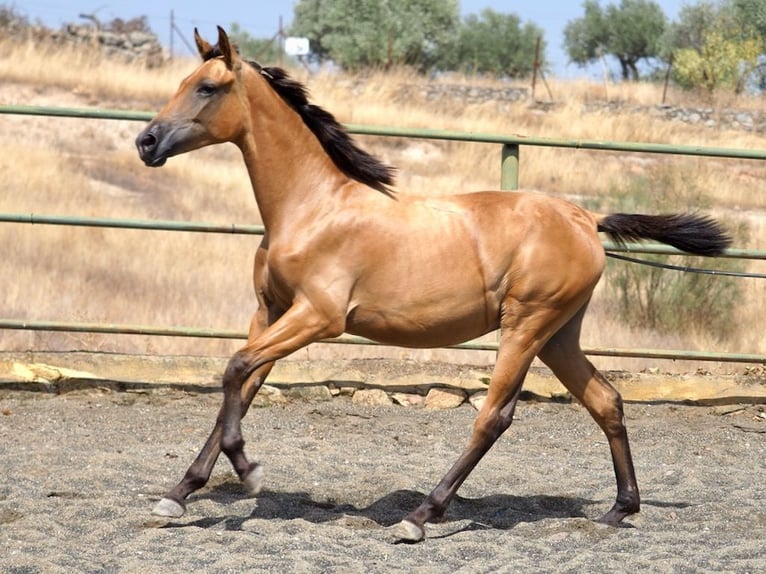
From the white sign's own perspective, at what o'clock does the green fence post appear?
The green fence post is roughly at 12 o'clock from the white sign.

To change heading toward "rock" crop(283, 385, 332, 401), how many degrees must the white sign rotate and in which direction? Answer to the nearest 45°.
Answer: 0° — it already faces it

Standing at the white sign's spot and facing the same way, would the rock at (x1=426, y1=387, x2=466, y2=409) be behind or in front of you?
in front

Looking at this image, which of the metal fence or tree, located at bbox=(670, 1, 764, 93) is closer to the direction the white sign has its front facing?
the metal fence

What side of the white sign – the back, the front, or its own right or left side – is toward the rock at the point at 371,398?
front

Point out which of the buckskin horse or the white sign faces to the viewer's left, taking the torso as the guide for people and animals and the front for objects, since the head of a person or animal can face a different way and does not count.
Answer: the buckskin horse

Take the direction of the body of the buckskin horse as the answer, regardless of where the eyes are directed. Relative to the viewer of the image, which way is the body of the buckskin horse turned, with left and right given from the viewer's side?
facing to the left of the viewer

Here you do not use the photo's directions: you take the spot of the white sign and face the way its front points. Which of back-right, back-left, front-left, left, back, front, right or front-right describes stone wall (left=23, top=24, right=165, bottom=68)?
front-right

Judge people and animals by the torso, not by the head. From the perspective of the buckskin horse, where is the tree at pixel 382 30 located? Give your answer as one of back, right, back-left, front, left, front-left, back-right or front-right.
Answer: right

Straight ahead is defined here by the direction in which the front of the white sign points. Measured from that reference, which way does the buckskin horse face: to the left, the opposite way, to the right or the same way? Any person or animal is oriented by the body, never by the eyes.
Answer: to the right

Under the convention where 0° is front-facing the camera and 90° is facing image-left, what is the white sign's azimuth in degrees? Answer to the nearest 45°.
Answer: approximately 0°

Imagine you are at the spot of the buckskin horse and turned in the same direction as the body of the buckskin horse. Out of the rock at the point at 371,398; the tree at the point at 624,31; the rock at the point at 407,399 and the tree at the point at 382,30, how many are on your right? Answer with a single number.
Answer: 4

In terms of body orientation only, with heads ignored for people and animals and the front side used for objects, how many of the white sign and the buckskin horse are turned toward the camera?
1

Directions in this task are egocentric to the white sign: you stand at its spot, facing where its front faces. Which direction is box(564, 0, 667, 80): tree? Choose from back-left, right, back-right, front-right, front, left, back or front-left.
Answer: back-left

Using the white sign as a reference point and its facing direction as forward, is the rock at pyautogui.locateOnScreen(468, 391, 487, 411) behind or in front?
in front

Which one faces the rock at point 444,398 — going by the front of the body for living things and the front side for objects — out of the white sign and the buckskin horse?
the white sign

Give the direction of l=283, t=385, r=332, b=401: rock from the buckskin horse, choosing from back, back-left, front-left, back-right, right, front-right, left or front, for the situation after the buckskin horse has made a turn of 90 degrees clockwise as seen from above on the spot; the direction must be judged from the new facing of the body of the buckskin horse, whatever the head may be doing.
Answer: front

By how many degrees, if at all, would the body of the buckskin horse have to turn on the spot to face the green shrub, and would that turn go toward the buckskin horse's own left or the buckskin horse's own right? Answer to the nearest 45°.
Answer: approximately 135° to the buckskin horse's own right
